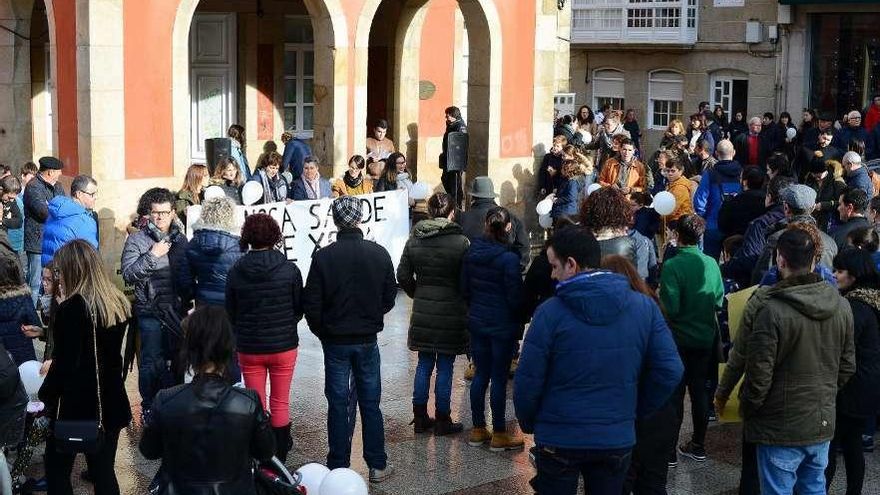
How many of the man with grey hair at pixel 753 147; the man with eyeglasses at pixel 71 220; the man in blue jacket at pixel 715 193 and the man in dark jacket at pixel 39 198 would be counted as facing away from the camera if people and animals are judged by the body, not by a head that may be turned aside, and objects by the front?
1

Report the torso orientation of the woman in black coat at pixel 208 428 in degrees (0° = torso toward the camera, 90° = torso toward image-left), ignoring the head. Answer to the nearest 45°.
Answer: approximately 180°

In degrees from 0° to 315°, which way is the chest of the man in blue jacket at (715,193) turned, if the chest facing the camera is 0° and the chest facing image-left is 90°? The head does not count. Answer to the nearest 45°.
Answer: approximately 180°

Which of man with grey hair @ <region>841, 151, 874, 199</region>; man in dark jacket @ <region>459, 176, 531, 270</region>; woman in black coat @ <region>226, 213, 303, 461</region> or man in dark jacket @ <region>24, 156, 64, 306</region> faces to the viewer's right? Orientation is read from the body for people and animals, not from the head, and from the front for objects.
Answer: man in dark jacket @ <region>24, 156, 64, 306</region>

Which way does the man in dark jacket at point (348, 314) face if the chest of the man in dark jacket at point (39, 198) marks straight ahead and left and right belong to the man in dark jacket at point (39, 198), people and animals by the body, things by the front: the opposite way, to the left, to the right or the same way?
to the left

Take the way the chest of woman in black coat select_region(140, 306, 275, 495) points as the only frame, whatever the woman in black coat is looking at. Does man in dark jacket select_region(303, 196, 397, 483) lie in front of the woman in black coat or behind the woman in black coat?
in front

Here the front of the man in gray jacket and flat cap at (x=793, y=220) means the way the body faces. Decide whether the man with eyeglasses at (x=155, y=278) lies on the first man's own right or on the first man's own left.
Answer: on the first man's own left

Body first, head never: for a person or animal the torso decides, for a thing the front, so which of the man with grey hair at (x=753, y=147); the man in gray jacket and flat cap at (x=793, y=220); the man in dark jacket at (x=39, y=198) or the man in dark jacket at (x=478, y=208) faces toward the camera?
the man with grey hair

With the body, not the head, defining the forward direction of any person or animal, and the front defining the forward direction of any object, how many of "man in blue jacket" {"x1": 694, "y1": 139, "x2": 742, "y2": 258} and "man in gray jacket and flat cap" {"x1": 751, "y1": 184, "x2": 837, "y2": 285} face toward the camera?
0

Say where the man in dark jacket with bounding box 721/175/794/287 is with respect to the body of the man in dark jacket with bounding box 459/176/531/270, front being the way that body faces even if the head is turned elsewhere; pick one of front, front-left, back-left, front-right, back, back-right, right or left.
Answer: right

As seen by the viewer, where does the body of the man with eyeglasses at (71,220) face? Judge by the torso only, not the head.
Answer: to the viewer's right

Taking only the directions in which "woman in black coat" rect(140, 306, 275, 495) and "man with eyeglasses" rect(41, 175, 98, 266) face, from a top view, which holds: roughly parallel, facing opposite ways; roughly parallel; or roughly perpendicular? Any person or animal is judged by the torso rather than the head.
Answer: roughly perpendicular
